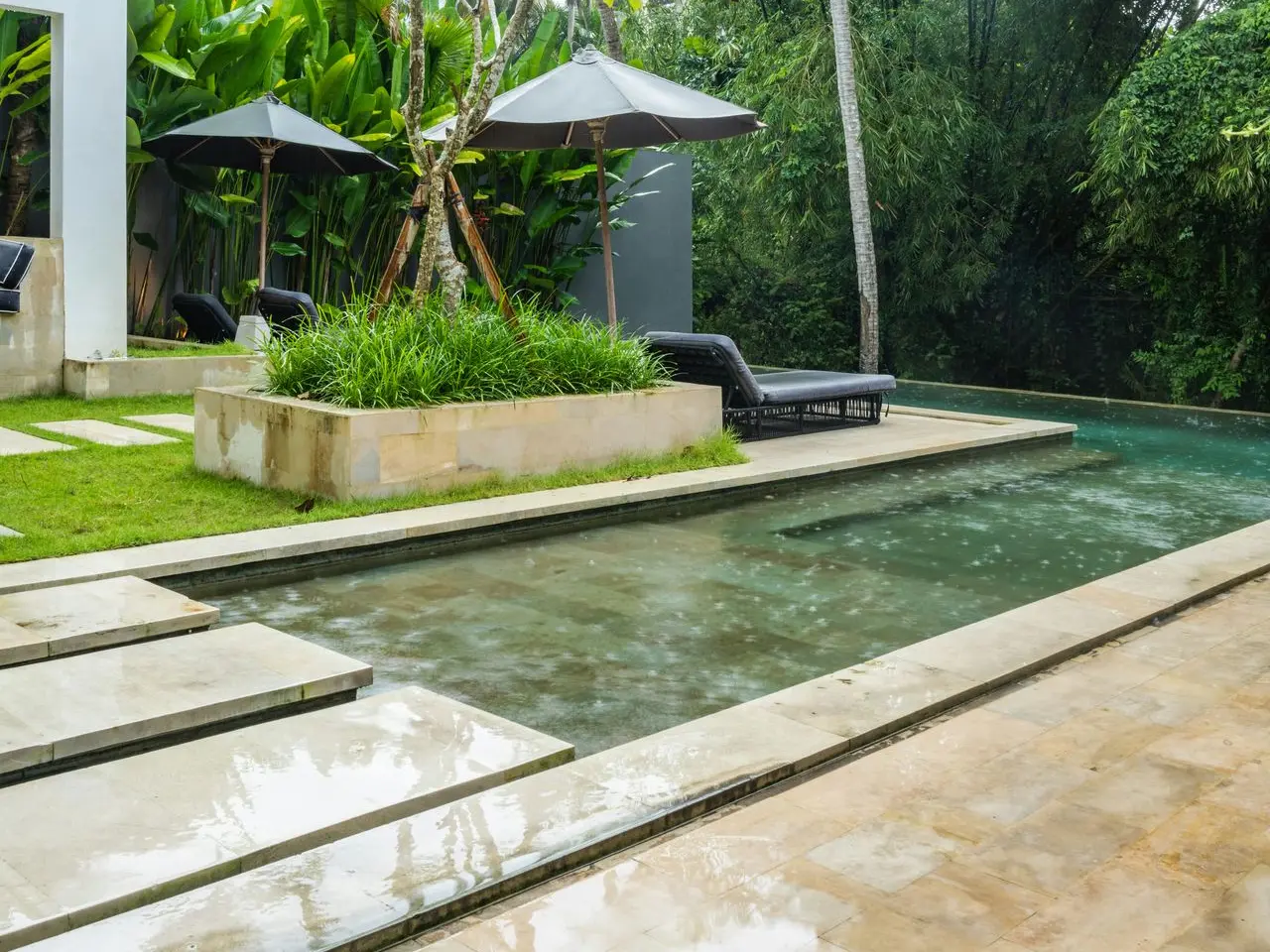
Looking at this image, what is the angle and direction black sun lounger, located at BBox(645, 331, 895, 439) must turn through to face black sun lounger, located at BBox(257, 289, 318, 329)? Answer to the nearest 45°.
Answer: approximately 135° to its left

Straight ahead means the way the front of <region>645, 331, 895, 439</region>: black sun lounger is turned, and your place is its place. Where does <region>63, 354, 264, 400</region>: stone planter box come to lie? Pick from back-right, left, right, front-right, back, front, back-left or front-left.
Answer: back-left

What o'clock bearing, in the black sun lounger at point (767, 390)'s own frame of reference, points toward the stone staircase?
The stone staircase is roughly at 5 o'clock from the black sun lounger.

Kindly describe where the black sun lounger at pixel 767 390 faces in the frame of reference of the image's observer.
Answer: facing away from the viewer and to the right of the viewer

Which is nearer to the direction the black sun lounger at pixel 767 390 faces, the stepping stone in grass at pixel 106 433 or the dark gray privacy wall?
the dark gray privacy wall

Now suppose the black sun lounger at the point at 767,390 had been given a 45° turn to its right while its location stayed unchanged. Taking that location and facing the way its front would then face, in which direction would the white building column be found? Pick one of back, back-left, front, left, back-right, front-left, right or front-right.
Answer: back

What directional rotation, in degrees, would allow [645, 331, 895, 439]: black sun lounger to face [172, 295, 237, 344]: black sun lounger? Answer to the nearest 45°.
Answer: approximately 135° to its left

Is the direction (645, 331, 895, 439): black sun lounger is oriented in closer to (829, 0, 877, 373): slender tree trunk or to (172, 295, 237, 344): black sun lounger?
the slender tree trunk
